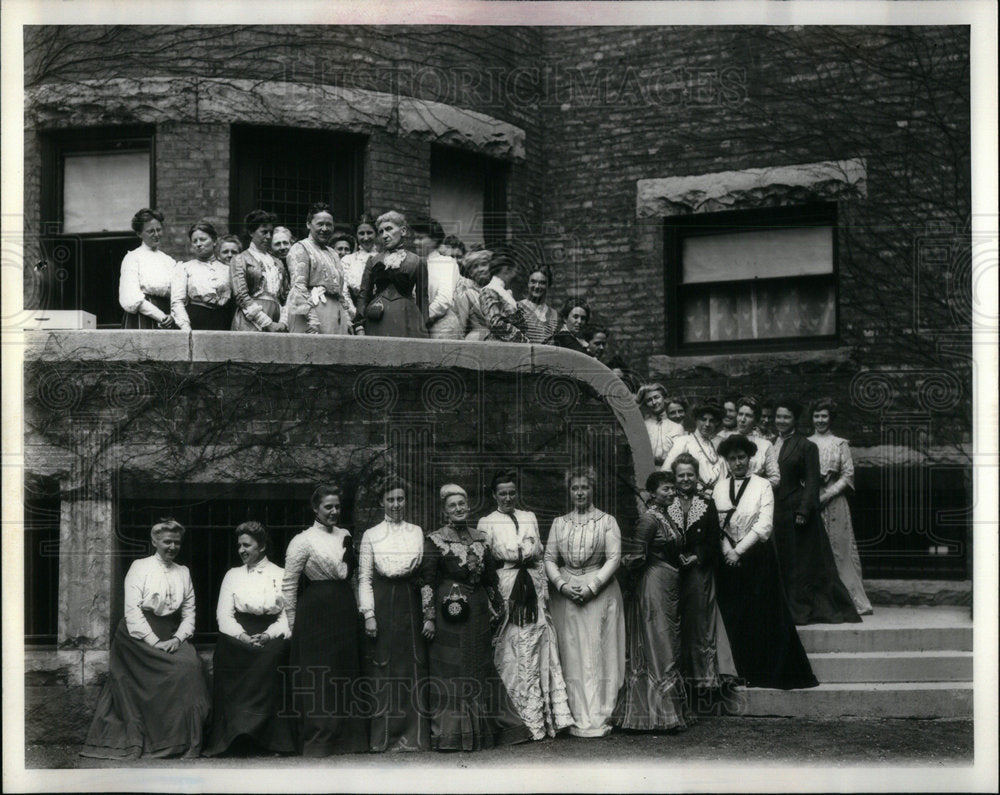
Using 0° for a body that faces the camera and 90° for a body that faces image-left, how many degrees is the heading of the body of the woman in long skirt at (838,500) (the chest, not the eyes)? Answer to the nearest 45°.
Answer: approximately 45°

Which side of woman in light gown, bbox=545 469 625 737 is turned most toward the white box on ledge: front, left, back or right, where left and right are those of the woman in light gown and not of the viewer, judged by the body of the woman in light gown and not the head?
right

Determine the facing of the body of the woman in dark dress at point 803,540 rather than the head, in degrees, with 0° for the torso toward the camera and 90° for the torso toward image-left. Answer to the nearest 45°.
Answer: approximately 45°

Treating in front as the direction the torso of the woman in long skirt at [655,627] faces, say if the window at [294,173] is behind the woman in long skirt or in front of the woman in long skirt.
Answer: behind

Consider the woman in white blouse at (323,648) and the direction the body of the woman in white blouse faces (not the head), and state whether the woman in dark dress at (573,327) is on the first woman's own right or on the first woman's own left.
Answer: on the first woman's own left

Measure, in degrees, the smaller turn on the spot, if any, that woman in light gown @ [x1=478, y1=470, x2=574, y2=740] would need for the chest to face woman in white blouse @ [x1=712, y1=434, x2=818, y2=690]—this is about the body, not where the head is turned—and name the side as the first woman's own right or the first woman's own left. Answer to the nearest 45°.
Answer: approximately 90° to the first woman's own left

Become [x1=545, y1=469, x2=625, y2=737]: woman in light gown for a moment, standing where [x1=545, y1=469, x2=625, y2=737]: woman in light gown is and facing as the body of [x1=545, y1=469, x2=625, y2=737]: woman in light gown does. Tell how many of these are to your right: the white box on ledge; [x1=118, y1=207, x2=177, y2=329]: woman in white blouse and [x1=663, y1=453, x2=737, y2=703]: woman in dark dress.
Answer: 2
